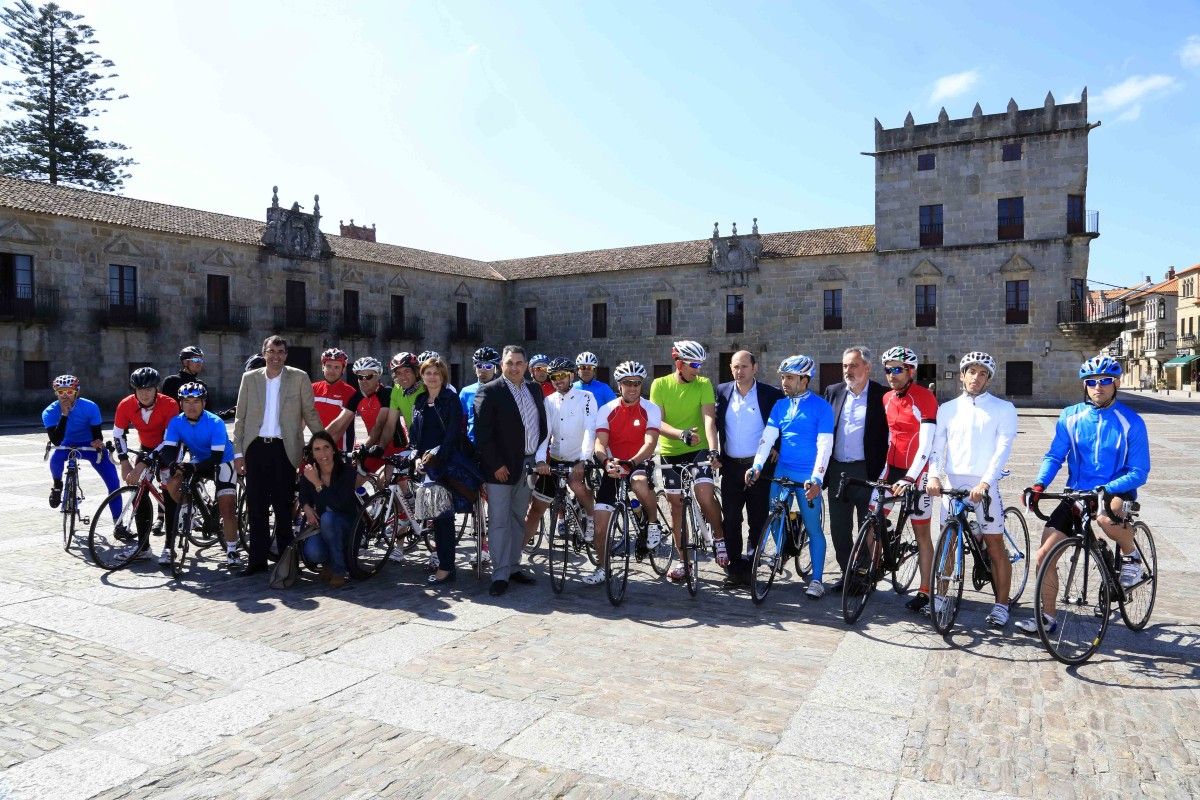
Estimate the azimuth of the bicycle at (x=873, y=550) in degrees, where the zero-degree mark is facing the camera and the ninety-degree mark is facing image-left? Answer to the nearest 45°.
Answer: approximately 45°

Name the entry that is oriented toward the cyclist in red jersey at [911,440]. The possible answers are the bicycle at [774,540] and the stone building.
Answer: the stone building

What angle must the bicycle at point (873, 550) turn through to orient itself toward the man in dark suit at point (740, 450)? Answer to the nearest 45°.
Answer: approximately 90° to its right

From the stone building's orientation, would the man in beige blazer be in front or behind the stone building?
in front

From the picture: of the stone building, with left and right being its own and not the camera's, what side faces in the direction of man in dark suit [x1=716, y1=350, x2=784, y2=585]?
front

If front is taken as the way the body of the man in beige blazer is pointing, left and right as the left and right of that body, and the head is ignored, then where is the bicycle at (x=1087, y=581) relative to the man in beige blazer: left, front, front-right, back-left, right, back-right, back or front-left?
front-left

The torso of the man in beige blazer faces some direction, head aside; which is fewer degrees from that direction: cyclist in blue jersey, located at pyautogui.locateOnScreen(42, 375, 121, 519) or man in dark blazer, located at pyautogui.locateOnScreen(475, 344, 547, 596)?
the man in dark blazer

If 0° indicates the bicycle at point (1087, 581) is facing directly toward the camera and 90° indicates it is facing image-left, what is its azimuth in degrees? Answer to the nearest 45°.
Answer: approximately 45°

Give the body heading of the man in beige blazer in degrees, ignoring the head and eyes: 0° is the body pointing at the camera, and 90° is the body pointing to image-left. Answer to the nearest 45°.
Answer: approximately 0°

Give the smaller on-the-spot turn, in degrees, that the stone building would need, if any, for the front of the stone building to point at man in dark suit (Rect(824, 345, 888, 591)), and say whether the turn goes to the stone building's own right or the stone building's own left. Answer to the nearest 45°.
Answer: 0° — it already faces them

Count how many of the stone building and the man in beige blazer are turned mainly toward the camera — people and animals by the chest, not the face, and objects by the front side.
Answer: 2
